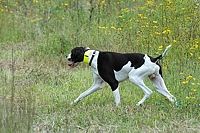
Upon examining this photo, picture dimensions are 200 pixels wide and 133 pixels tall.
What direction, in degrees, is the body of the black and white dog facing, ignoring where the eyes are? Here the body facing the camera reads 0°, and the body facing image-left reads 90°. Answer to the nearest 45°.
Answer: approximately 90°
